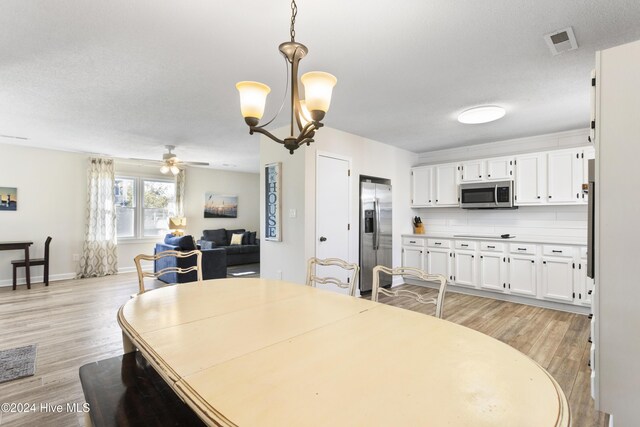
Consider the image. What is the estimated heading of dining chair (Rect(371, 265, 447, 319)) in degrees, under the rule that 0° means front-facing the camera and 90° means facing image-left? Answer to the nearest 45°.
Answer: approximately 45°

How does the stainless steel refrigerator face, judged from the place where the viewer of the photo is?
facing the viewer and to the right of the viewer

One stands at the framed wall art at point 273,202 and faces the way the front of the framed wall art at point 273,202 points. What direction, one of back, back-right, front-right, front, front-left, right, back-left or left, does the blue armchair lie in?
right

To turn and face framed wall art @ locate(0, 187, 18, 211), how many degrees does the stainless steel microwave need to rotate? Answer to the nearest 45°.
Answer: approximately 45° to its right

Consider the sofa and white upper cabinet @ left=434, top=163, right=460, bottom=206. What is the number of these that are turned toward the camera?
2

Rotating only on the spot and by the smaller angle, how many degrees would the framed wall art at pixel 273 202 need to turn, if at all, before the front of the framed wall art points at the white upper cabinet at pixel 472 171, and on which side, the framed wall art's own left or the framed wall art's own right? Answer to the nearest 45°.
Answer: approximately 135° to the framed wall art's own left

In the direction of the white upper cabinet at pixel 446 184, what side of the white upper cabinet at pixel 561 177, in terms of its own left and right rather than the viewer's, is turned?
right

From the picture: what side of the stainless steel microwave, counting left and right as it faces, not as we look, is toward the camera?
front

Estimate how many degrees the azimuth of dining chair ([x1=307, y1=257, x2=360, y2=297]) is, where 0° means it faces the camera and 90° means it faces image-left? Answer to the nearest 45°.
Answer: approximately 45°

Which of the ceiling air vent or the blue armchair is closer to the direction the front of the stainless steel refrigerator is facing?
the ceiling air vent

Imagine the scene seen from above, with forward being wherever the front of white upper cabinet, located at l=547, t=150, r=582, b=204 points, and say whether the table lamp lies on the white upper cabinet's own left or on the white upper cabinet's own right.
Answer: on the white upper cabinet's own right

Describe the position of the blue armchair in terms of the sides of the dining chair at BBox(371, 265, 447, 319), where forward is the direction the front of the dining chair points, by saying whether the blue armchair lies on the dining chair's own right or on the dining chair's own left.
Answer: on the dining chair's own right

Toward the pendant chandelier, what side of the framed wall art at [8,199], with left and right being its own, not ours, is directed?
front

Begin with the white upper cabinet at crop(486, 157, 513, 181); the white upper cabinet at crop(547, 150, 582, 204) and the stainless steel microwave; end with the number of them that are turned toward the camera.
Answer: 3
